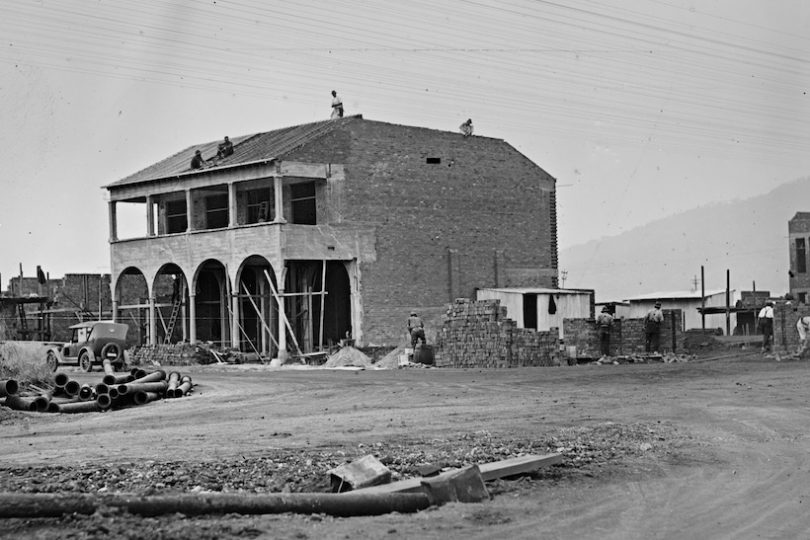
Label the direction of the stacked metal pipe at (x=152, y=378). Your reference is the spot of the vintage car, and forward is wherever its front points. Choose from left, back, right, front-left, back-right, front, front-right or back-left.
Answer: back-left

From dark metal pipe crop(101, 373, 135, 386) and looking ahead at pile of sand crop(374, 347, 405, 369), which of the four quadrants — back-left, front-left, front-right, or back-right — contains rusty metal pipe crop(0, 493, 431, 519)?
back-right

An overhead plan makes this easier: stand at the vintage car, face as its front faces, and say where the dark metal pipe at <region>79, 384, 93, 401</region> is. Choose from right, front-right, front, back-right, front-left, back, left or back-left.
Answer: back-left

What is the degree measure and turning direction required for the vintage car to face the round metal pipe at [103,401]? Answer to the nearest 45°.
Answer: approximately 135° to its left

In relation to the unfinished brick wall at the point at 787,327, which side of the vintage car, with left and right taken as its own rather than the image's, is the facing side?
back

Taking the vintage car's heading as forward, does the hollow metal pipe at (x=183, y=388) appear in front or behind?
behind

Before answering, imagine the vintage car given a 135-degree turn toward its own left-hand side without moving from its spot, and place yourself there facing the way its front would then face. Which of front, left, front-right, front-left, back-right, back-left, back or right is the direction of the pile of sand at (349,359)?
left

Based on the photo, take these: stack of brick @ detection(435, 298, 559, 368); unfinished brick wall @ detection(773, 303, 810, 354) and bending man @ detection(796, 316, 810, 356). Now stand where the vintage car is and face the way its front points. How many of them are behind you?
3

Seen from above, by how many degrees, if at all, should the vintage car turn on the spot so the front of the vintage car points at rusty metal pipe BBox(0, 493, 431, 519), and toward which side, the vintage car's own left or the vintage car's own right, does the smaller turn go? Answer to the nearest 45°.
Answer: approximately 135° to the vintage car's own left

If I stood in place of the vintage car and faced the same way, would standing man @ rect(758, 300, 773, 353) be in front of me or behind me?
behind

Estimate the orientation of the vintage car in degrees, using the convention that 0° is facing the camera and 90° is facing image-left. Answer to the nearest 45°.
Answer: approximately 135°

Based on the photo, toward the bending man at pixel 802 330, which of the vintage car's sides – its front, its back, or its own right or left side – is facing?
back

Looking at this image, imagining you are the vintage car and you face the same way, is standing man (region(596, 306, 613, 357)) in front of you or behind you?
behind
